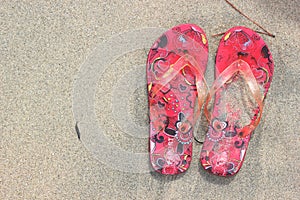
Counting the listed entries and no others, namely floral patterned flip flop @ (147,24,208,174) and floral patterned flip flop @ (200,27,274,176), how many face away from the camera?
2

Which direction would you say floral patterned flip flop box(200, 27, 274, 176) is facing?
away from the camera

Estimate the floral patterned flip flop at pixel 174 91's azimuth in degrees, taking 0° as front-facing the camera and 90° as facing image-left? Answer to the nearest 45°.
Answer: approximately 180°
